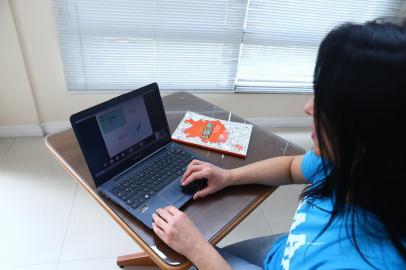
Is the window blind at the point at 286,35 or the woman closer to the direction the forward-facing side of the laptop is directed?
the woman

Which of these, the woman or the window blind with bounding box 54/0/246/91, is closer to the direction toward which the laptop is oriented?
the woman

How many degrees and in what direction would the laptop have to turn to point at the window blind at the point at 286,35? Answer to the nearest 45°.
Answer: approximately 90° to its left

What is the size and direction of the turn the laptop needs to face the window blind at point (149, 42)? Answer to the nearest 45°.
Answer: approximately 135° to its left

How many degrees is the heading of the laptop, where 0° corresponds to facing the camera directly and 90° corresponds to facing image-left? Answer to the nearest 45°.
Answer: approximately 315°

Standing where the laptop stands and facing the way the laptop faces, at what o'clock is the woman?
The woman is roughly at 12 o'clock from the laptop.

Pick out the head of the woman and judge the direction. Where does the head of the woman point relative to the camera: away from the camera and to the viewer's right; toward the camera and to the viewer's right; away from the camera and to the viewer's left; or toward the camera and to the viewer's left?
away from the camera and to the viewer's left
